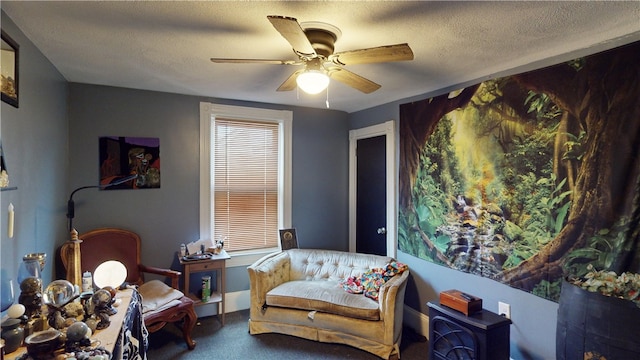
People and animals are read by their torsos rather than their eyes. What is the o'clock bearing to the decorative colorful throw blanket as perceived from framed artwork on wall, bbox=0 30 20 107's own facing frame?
The decorative colorful throw blanket is roughly at 11 o'clock from the framed artwork on wall.

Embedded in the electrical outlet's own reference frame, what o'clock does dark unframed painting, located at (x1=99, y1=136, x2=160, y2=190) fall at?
The dark unframed painting is roughly at 1 o'clock from the electrical outlet.

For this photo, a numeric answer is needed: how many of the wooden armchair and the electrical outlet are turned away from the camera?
0

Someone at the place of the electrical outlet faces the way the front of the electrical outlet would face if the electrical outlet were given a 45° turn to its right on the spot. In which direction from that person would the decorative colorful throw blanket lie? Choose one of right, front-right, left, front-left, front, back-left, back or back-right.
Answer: front

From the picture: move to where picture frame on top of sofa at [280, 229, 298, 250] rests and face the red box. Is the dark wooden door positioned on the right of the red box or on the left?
left

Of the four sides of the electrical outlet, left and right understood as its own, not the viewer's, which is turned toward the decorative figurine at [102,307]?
front

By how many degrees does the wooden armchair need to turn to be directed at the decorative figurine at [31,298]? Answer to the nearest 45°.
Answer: approximately 45° to its right

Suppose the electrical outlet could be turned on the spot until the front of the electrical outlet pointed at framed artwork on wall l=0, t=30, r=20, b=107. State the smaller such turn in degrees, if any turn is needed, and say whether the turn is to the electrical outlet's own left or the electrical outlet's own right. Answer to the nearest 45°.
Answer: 0° — it already faces it

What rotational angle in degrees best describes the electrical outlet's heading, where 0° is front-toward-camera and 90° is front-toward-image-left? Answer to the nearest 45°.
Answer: approximately 45°

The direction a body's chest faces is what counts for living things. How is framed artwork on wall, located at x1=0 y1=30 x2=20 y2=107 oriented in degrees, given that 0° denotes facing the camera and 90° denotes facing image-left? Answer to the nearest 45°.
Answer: approximately 315°

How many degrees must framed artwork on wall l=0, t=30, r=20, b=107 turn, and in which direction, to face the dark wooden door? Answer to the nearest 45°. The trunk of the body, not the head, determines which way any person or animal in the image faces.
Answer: approximately 45° to its left

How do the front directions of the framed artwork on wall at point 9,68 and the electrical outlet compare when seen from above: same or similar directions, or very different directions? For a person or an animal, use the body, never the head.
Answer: very different directions

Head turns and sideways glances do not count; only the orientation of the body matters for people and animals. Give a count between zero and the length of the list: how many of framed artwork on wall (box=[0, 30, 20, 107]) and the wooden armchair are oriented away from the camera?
0
